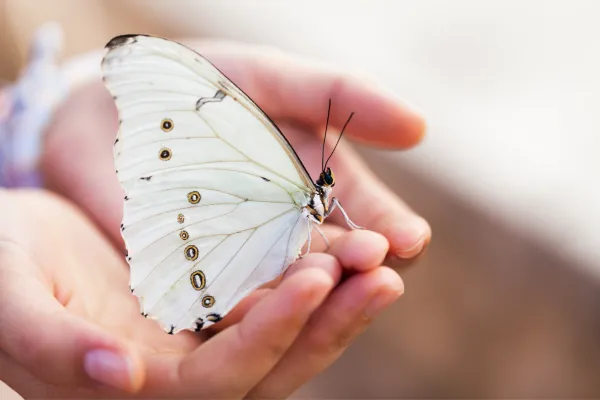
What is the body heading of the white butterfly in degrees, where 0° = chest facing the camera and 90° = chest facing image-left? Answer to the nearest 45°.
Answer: approximately 270°
